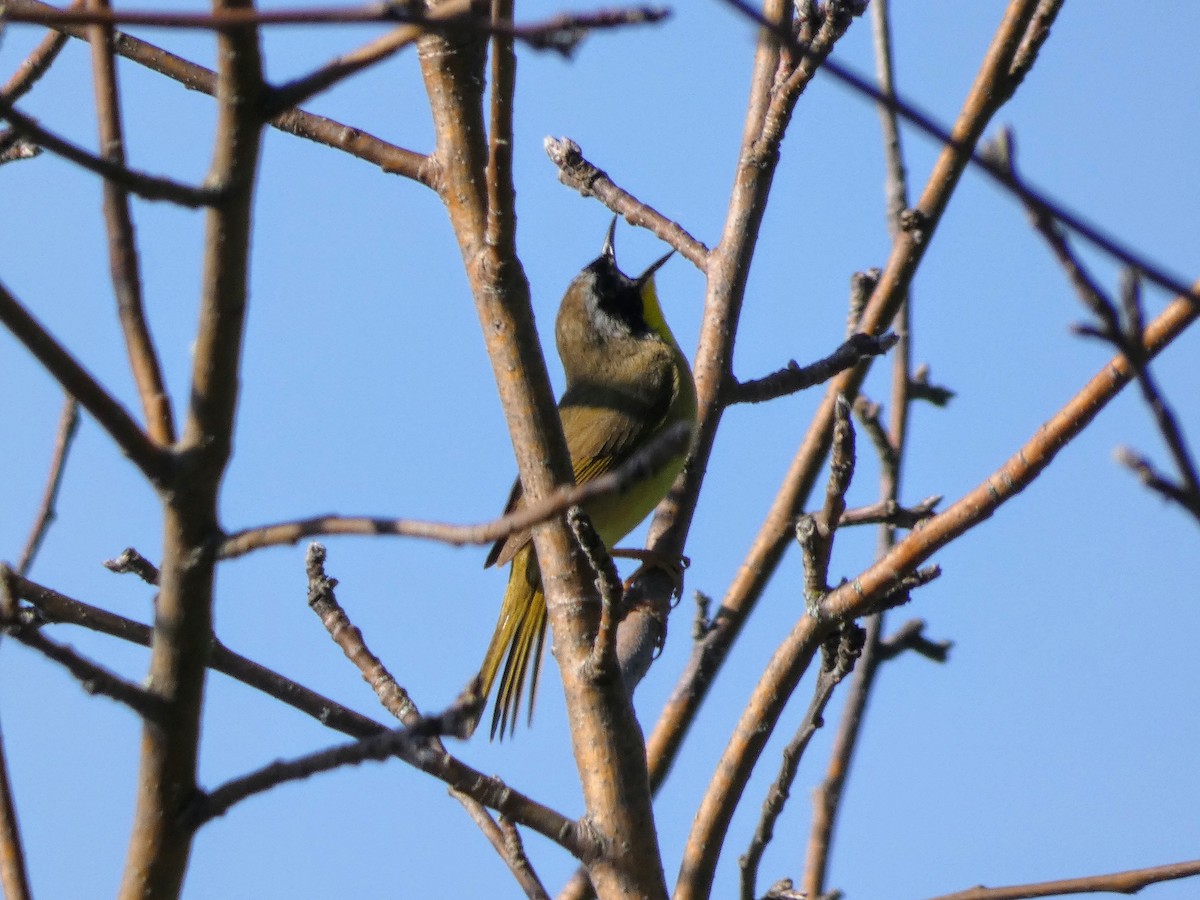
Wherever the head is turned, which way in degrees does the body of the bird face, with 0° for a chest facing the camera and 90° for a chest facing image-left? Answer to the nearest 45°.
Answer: approximately 270°
